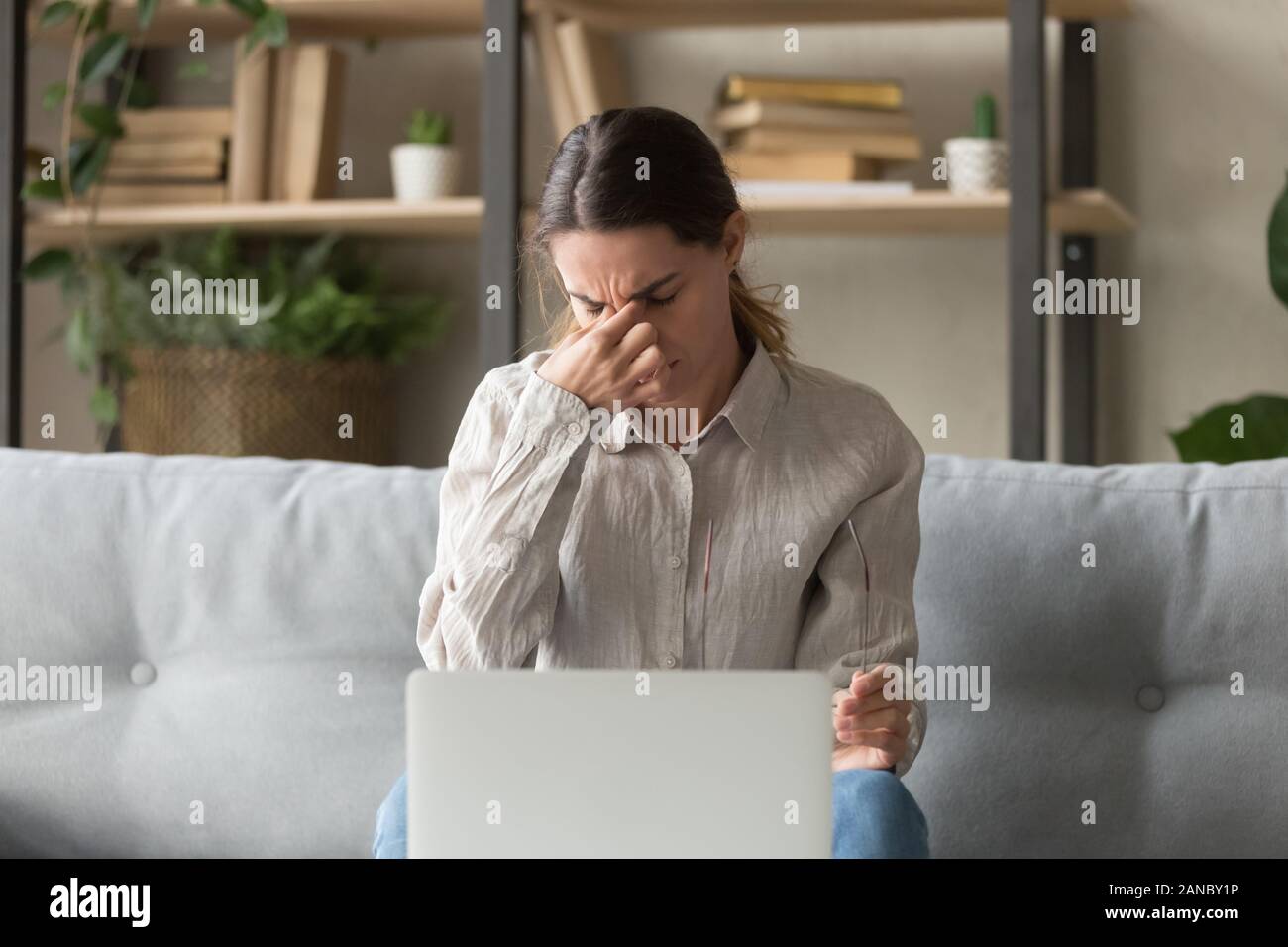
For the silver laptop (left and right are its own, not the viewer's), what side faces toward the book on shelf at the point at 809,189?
front

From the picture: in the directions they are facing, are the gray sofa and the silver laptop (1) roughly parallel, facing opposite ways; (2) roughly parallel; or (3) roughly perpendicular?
roughly parallel, facing opposite ways

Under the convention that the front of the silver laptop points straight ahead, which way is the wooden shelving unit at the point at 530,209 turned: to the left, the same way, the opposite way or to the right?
the opposite way

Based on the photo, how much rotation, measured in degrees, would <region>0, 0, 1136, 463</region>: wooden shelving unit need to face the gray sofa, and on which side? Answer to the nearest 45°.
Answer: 0° — it already faces it

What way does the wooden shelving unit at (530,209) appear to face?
toward the camera

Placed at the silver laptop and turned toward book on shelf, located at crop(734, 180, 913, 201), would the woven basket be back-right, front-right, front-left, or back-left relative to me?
front-left

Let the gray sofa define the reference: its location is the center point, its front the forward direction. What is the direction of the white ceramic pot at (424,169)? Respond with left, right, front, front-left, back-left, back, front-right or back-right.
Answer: back

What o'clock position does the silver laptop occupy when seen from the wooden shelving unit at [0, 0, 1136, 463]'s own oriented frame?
The silver laptop is roughly at 12 o'clock from the wooden shelving unit.

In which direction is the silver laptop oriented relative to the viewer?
away from the camera

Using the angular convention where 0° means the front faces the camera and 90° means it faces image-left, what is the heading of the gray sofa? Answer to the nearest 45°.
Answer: approximately 0°
